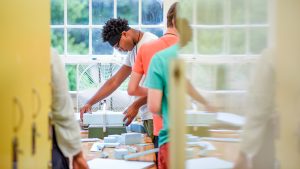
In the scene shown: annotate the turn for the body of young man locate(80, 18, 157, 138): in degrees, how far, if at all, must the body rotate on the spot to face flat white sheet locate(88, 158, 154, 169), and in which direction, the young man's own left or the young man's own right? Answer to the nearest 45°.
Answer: approximately 90° to the young man's own left

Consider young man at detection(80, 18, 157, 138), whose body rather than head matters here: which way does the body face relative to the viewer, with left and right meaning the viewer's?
facing to the left of the viewer

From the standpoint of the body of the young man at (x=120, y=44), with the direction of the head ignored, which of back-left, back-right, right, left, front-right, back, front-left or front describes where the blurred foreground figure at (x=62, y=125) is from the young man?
left

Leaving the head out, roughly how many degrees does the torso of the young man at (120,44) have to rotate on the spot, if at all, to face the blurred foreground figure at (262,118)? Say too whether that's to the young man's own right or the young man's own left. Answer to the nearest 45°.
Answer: approximately 90° to the young man's own left

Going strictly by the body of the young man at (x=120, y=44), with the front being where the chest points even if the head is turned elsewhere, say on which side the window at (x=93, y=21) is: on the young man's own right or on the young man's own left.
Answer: on the young man's own right

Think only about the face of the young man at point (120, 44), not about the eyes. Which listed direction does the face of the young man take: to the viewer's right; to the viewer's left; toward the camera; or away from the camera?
to the viewer's left
